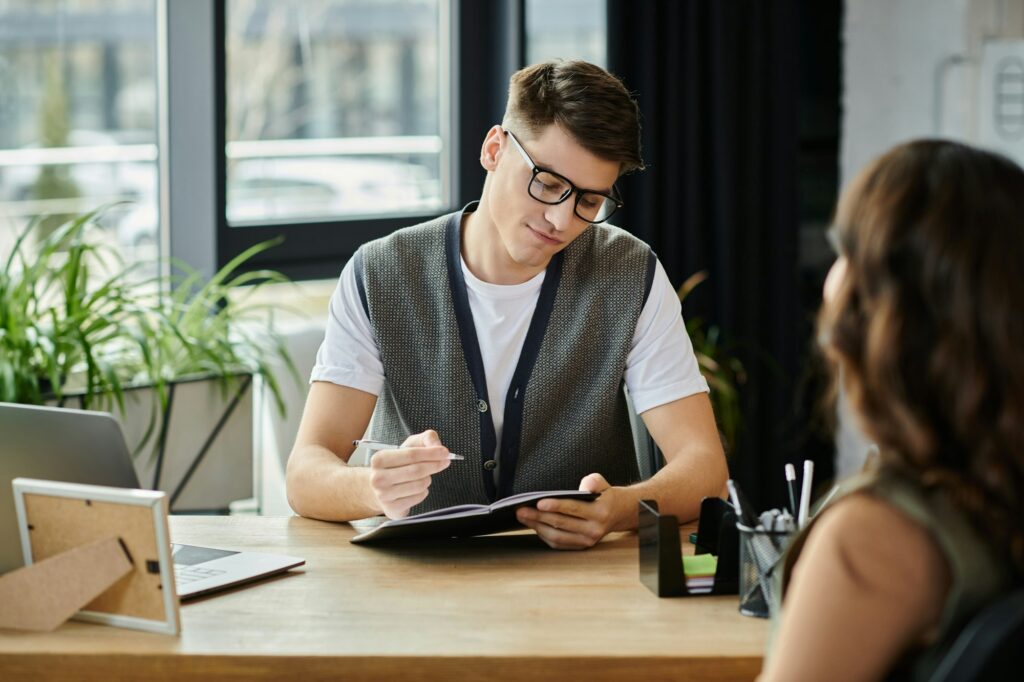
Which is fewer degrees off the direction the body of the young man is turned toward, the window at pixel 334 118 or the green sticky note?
the green sticky note

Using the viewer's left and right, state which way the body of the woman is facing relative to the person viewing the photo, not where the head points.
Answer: facing away from the viewer and to the left of the viewer

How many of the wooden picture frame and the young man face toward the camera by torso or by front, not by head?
1

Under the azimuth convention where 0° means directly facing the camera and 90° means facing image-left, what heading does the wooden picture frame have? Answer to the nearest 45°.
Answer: approximately 225°

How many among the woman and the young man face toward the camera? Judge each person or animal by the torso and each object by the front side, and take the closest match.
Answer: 1

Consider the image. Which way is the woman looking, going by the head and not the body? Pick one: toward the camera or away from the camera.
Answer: away from the camera

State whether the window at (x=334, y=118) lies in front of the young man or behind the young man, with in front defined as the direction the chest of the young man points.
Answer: behind
